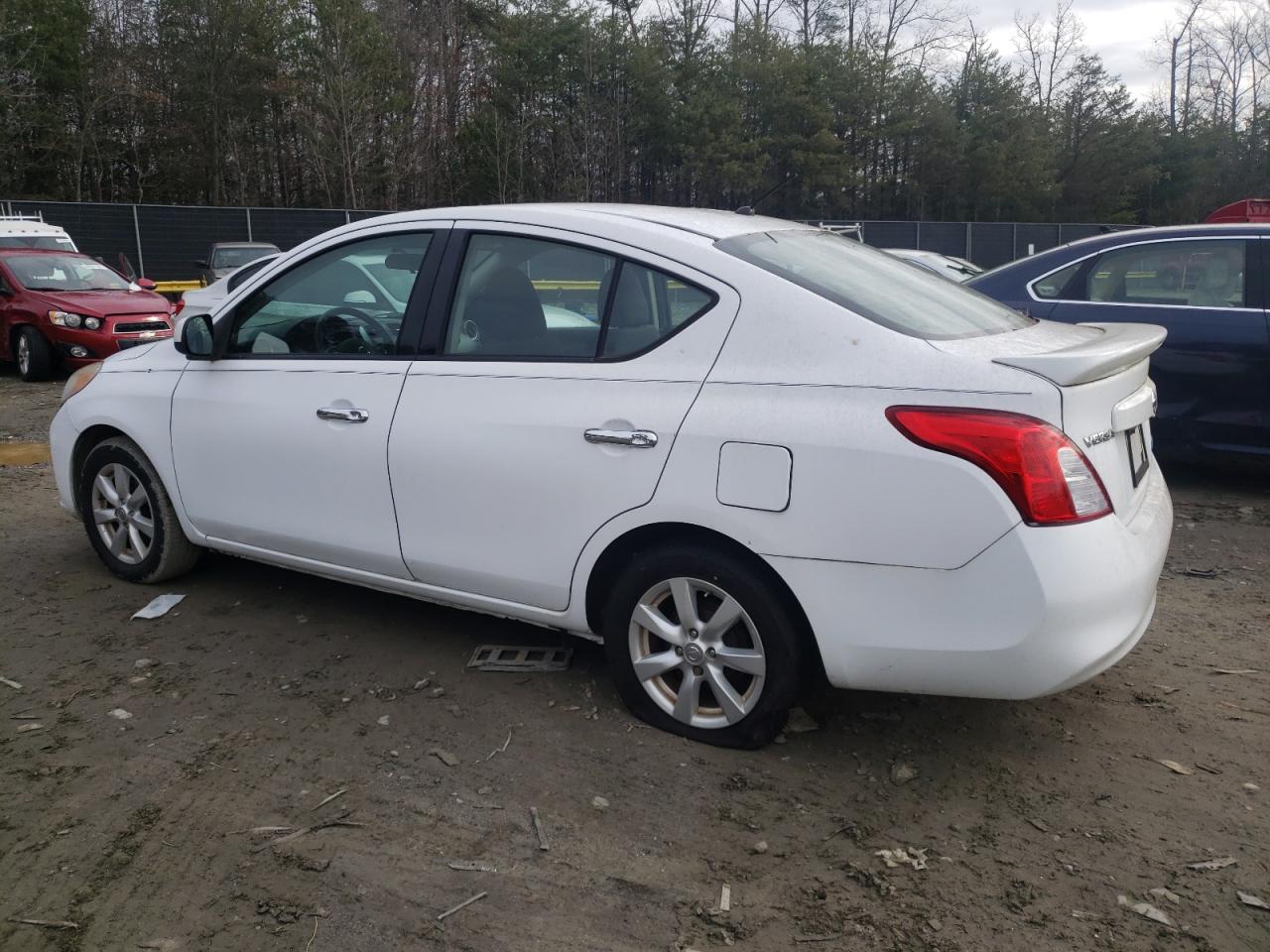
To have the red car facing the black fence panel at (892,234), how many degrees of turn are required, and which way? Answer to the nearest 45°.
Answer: approximately 90° to its left

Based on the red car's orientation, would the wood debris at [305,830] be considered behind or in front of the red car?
in front

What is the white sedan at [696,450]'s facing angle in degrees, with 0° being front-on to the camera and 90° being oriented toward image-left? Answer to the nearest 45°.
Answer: approximately 135°

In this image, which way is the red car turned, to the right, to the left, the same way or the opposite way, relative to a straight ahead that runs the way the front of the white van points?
the same way

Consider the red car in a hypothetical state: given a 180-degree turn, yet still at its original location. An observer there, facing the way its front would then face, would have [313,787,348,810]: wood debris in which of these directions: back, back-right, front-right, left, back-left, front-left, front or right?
back-left

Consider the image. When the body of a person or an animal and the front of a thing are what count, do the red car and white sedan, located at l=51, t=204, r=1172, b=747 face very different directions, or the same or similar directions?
very different directions

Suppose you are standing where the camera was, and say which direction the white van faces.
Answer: facing the viewer and to the right of the viewer

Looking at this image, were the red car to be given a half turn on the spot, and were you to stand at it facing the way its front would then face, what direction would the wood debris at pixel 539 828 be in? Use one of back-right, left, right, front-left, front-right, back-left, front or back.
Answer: back-left

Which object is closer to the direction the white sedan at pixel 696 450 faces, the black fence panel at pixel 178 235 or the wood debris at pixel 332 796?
the black fence panel

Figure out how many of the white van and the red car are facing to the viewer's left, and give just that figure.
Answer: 0

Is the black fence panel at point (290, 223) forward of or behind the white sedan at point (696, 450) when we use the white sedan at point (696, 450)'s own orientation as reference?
forward

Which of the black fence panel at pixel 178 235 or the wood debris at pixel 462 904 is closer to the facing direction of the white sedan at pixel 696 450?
the black fence panel
